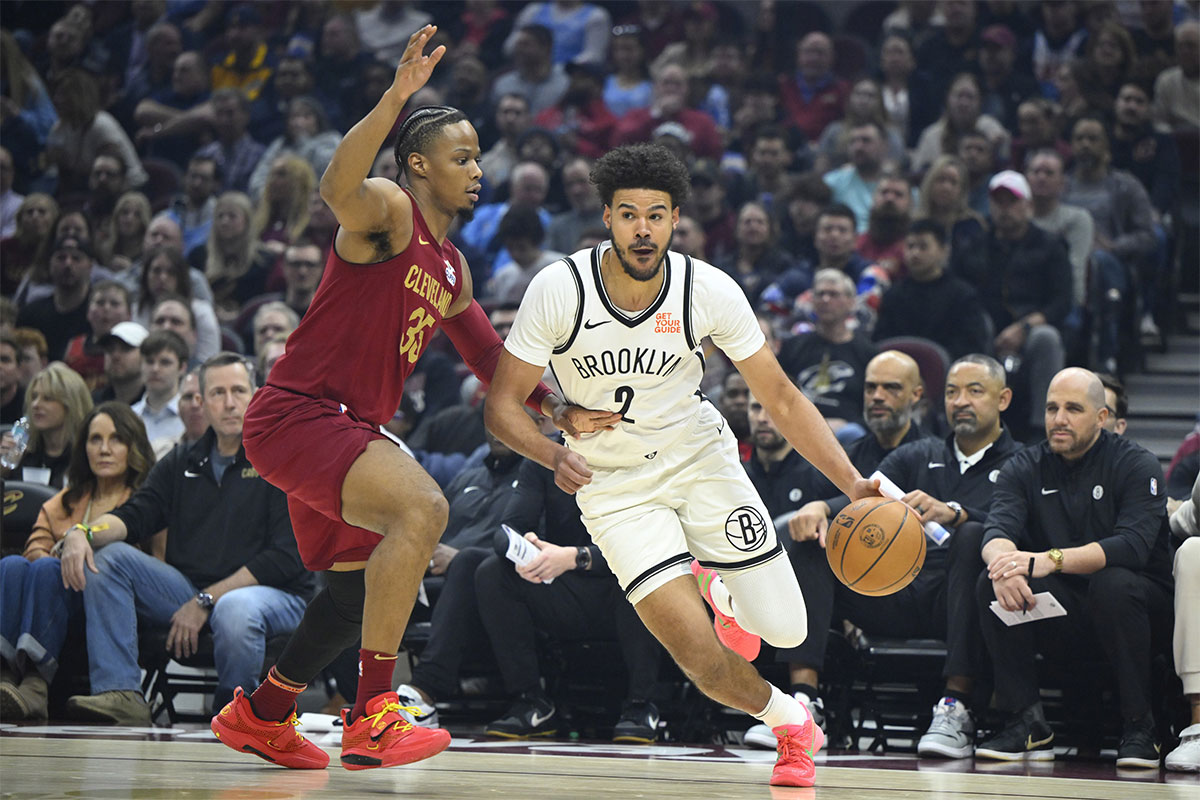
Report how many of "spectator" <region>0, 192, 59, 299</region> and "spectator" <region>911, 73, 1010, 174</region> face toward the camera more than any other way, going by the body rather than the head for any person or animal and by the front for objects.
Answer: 2

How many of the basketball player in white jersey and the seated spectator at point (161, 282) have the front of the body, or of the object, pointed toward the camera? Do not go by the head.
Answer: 2

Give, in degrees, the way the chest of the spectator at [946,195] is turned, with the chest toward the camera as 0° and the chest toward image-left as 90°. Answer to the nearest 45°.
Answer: approximately 0°

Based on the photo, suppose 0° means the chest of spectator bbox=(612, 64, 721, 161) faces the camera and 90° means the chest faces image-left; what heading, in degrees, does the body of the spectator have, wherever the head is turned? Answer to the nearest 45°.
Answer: approximately 0°
